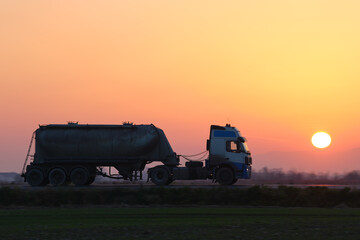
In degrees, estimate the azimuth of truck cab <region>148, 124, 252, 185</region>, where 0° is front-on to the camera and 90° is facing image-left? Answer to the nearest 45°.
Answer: approximately 270°

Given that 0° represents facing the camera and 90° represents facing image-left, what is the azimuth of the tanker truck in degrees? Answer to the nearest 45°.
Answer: approximately 270°
